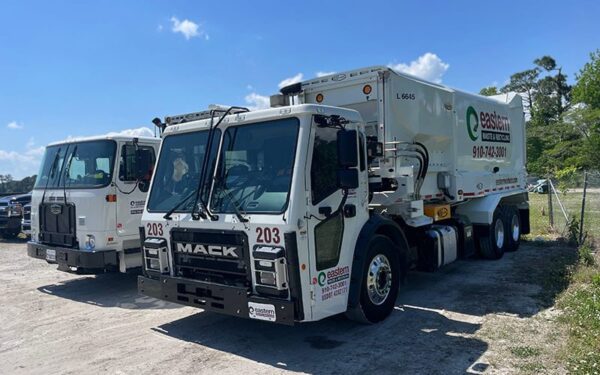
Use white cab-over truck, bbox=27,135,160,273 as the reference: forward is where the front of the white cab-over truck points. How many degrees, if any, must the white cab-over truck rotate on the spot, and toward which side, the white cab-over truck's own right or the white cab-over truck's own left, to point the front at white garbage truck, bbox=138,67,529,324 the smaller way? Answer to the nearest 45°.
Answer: approximately 90° to the white cab-over truck's own left

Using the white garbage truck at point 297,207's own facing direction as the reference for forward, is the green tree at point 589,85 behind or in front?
behind

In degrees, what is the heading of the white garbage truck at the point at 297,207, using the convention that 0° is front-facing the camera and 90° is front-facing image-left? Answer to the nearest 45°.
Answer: approximately 45°

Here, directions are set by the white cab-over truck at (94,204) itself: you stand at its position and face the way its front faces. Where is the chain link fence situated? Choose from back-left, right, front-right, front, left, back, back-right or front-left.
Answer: back-left

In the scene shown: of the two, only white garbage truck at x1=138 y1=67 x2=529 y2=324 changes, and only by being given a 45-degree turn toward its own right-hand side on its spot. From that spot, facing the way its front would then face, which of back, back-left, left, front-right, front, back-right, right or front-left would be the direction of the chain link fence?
back-right

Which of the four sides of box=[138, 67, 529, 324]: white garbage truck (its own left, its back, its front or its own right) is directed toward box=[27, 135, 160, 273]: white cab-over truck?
right
